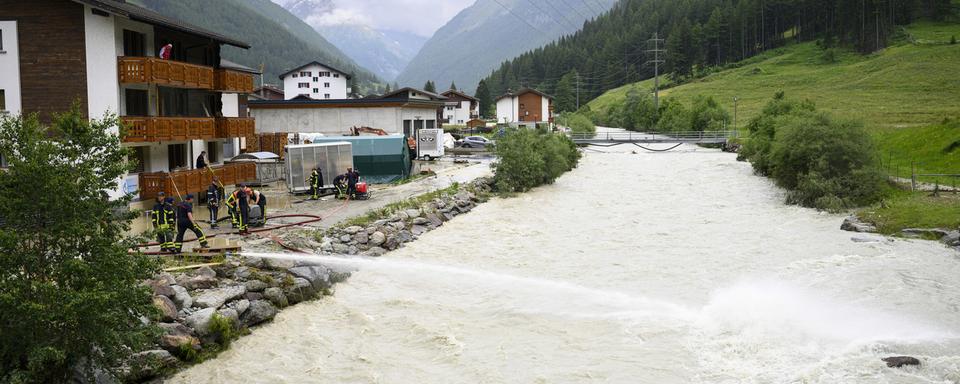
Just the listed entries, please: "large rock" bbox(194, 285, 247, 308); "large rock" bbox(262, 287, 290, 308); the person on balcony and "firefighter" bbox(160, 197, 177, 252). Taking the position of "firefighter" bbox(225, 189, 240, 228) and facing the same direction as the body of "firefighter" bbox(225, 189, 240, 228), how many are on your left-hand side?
1

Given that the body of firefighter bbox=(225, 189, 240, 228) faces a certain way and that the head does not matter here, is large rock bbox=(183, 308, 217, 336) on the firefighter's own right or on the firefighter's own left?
on the firefighter's own right

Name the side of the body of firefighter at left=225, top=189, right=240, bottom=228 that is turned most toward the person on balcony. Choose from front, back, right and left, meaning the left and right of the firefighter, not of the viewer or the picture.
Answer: left

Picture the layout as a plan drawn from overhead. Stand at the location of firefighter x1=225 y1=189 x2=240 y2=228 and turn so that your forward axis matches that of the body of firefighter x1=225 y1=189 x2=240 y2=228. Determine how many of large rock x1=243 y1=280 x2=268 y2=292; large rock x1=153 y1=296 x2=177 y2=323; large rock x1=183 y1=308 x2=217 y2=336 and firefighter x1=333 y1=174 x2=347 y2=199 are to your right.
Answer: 3

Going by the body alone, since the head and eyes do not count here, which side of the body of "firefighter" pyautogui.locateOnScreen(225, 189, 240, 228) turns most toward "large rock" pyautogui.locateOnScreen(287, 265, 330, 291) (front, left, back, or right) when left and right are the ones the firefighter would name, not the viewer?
right

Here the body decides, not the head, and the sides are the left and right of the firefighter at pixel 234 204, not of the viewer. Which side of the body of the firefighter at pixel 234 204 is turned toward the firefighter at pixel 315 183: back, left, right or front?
left

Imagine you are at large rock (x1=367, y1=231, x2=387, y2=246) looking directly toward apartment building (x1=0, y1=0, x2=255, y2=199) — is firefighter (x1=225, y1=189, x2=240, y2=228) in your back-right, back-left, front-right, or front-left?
front-left

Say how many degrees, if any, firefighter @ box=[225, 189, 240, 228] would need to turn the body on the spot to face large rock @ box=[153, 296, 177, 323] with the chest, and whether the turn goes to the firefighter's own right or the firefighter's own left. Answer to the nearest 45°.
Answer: approximately 90° to the firefighter's own right

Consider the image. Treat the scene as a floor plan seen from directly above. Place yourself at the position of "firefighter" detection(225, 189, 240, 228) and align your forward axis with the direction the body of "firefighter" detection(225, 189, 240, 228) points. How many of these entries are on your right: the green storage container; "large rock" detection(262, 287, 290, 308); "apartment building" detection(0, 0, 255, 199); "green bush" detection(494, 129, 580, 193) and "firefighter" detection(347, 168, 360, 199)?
1

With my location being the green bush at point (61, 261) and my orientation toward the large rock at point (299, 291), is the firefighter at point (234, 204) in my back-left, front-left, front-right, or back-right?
front-left

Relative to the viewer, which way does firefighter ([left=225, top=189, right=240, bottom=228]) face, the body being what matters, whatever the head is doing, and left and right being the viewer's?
facing to the right of the viewer

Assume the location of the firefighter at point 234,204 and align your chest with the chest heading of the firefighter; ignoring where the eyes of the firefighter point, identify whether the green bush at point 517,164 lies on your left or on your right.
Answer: on your left
